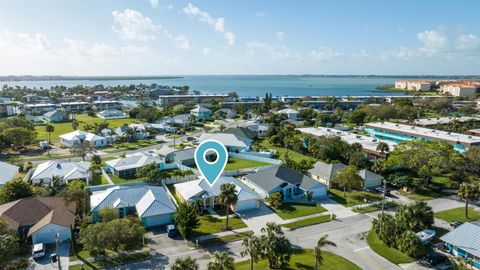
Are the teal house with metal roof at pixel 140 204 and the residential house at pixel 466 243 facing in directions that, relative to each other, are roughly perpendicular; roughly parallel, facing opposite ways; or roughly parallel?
roughly perpendicular

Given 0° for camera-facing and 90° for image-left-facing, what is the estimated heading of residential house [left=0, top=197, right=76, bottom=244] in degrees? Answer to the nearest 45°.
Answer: approximately 0°

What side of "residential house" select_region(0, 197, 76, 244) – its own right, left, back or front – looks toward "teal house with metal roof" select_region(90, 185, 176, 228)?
left

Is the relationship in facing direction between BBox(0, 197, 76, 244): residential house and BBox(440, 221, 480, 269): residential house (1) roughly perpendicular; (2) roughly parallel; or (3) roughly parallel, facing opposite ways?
roughly perpendicular

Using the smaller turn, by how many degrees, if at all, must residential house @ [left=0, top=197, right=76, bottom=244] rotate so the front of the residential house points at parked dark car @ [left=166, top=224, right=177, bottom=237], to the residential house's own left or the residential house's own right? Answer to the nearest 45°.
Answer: approximately 45° to the residential house's own left

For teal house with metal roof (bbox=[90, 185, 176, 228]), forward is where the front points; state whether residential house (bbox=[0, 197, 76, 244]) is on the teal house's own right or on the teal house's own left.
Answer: on the teal house's own right

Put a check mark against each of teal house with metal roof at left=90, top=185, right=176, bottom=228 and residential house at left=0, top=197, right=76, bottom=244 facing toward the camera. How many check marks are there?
2

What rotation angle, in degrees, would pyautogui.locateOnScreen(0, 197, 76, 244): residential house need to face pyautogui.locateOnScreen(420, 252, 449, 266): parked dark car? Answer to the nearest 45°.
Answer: approximately 45° to its left

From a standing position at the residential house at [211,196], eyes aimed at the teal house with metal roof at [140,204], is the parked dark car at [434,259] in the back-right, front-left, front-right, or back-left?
back-left

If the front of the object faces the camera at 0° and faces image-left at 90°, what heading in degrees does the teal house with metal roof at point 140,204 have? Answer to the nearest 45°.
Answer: approximately 0°
